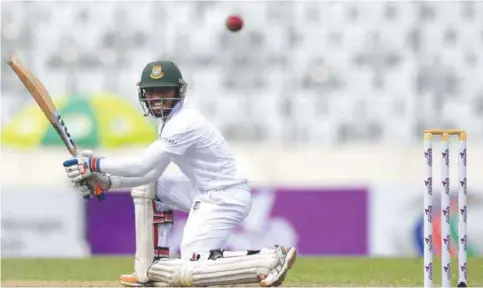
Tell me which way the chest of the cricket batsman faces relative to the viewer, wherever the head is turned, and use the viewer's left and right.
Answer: facing to the left of the viewer
